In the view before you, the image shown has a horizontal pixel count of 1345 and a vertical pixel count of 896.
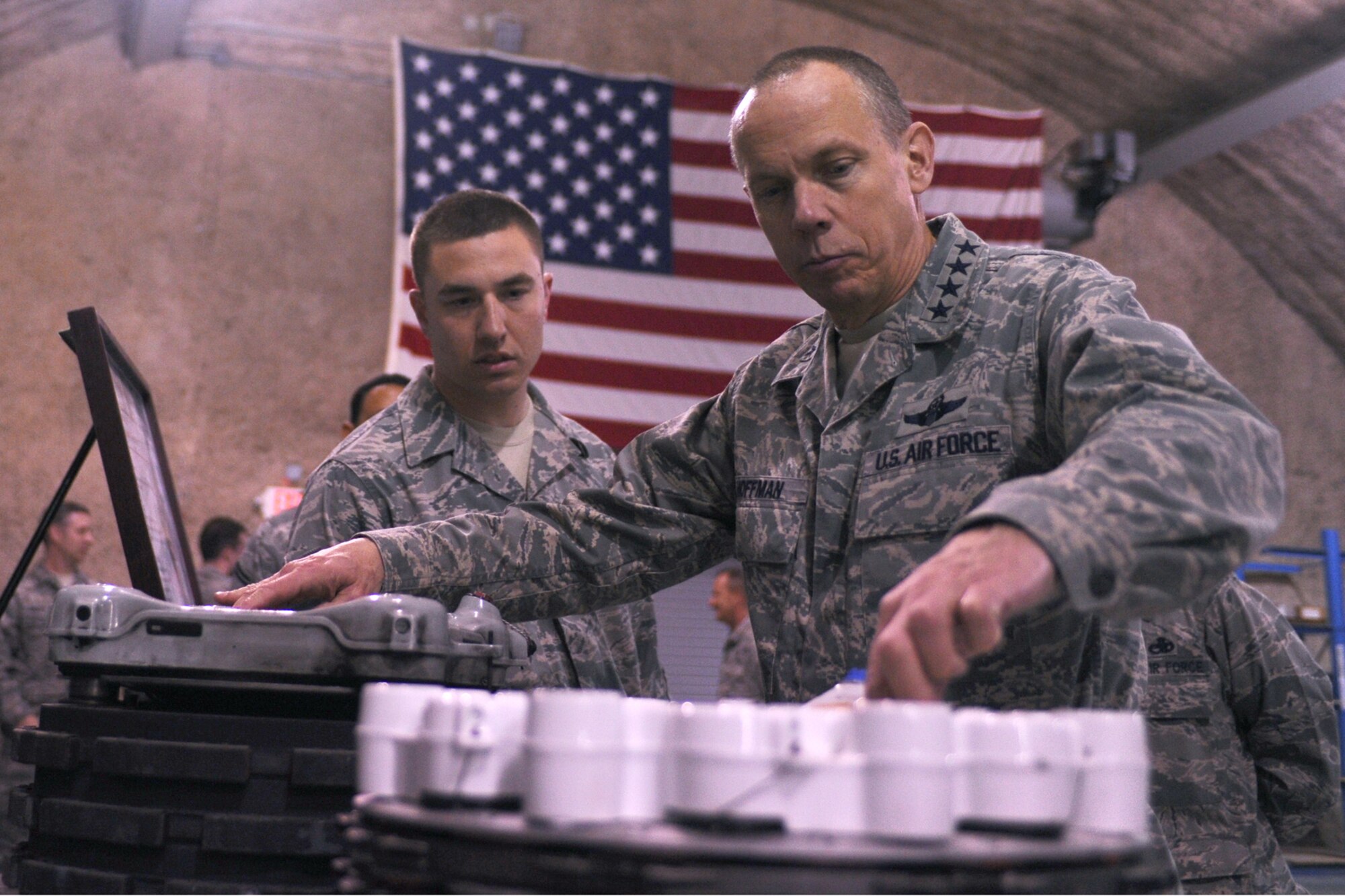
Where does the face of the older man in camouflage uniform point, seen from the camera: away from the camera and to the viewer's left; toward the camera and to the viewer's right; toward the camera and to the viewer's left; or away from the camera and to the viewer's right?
toward the camera and to the viewer's left

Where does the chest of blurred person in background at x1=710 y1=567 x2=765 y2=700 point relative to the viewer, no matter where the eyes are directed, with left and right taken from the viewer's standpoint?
facing to the left of the viewer

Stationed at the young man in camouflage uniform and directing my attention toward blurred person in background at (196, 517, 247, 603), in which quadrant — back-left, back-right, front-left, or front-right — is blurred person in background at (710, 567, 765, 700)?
front-right

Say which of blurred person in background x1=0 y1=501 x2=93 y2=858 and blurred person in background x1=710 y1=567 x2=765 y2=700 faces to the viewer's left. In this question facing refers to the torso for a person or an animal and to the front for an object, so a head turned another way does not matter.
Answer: blurred person in background x1=710 y1=567 x2=765 y2=700

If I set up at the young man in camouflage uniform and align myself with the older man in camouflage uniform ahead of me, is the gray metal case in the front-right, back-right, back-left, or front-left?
front-right

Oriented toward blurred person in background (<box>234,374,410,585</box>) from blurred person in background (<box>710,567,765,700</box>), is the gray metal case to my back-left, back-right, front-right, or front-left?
front-left

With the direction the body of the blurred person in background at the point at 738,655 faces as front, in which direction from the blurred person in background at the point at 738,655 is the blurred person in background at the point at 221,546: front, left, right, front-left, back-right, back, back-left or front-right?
front

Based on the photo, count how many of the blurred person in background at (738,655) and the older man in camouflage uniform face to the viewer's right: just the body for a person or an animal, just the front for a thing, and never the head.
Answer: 0

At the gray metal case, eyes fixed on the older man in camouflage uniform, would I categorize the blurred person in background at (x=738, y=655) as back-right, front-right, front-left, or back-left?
front-left
